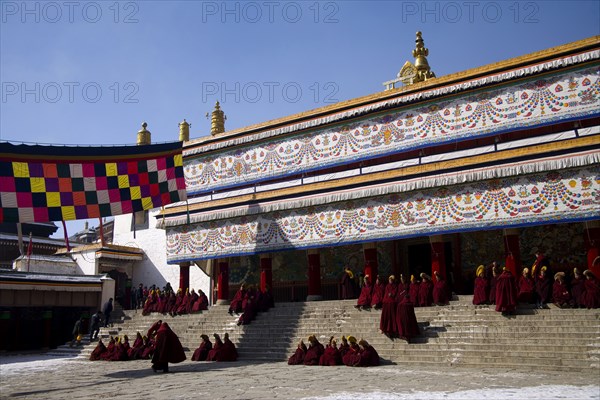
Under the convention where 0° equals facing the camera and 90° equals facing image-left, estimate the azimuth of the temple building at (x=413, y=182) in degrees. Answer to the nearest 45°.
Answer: approximately 45°

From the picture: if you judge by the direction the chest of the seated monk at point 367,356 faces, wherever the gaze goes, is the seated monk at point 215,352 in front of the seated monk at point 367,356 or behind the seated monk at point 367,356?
in front

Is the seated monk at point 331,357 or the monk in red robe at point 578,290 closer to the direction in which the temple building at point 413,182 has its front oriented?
the seated monk
